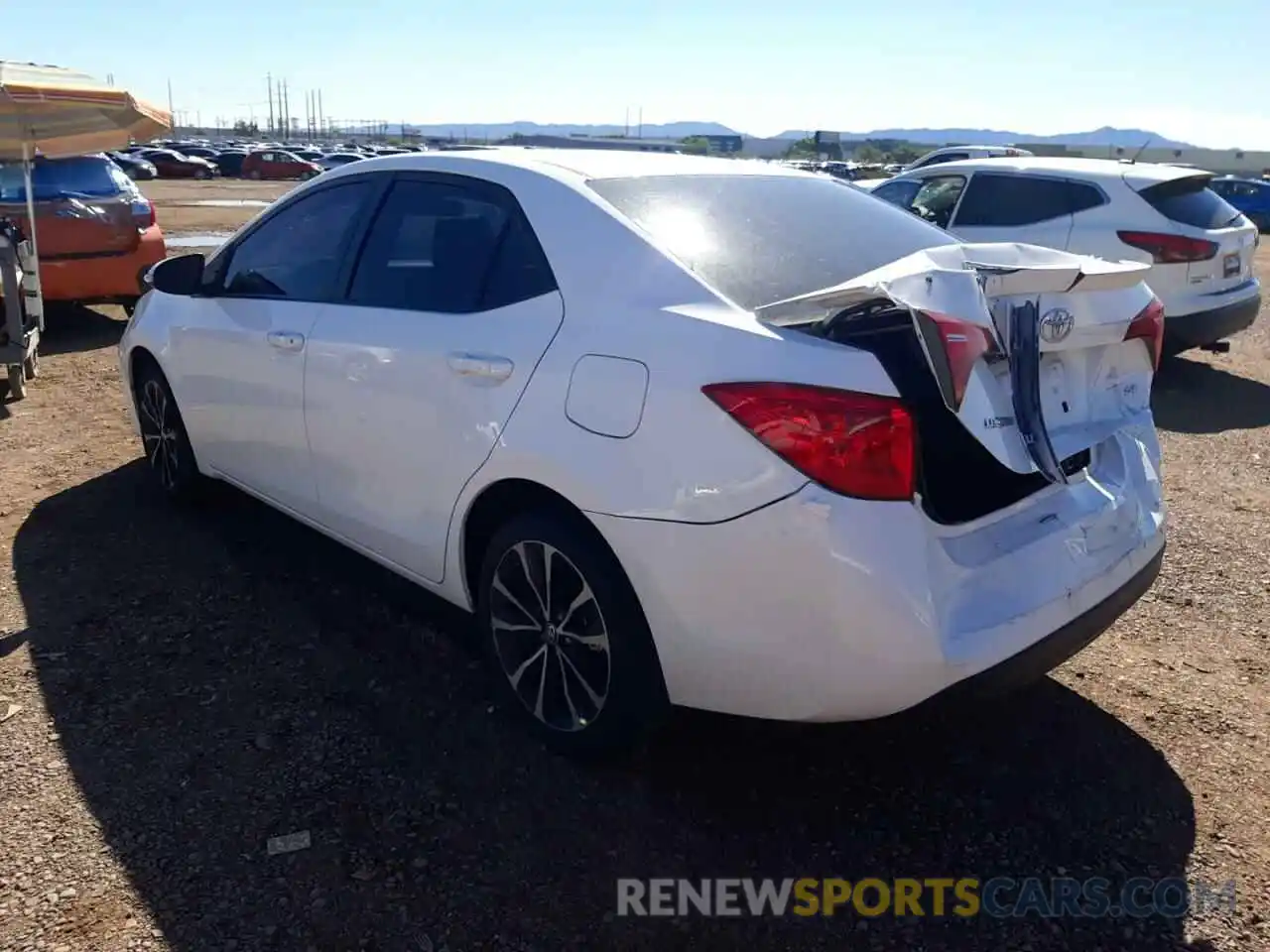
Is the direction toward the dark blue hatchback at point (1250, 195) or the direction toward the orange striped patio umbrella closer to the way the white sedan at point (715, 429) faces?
the orange striped patio umbrella

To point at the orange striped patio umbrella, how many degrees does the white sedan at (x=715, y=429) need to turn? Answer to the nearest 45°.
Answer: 0° — it already faces it

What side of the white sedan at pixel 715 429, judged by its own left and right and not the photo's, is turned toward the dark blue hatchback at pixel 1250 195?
right

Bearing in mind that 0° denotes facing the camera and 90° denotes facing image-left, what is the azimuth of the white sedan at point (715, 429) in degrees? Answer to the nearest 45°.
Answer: approximately 135°

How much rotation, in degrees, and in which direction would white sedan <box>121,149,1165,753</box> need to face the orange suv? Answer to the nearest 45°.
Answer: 0° — it already faces it
